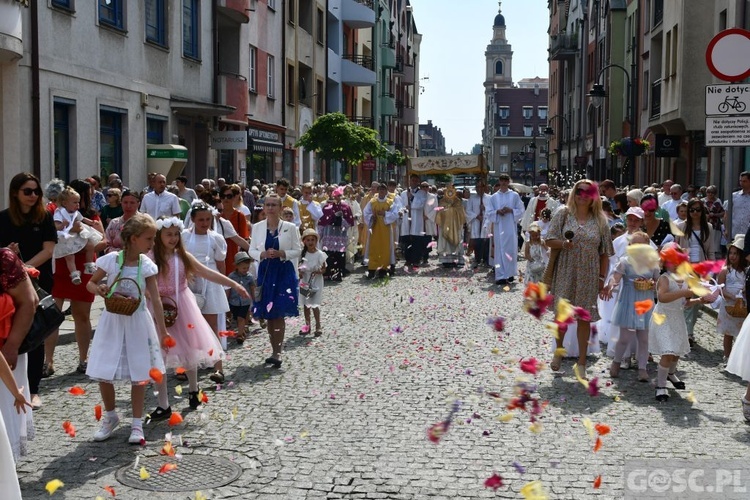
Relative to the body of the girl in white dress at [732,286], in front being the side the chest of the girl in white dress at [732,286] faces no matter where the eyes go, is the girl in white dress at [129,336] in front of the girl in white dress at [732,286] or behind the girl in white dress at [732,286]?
in front

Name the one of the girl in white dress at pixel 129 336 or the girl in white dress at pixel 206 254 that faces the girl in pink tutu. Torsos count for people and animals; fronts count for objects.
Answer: the girl in white dress at pixel 206 254

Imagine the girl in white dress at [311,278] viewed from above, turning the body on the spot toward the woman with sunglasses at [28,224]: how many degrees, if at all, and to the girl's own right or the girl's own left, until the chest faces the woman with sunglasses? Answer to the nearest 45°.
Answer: approximately 45° to the girl's own right

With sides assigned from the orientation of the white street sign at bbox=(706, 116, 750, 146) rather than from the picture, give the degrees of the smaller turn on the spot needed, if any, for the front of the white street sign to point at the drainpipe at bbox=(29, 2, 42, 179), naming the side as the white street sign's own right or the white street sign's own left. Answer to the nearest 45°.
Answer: approximately 90° to the white street sign's own right

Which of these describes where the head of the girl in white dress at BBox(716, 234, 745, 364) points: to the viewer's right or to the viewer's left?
to the viewer's left

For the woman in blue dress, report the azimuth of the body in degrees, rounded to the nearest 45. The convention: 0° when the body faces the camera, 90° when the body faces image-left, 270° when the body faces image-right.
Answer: approximately 0°

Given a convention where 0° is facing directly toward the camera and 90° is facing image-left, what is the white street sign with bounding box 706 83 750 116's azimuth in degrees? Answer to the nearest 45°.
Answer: approximately 0°
